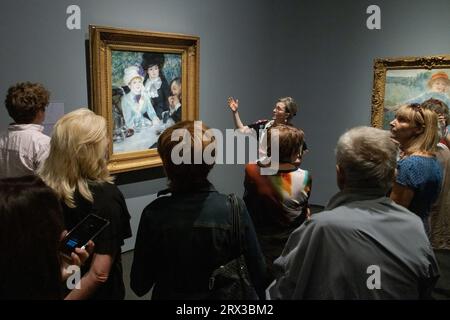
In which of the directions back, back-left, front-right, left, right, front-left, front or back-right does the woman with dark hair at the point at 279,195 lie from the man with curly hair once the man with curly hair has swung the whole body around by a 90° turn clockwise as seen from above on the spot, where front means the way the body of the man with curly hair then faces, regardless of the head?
front

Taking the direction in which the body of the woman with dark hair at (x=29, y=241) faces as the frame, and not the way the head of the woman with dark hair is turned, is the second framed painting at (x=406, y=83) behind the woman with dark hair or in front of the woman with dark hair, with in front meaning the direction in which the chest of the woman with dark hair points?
in front

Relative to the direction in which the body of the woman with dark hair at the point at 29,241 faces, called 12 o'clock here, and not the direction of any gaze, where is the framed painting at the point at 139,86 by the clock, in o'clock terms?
The framed painting is roughly at 11 o'clock from the woman with dark hair.

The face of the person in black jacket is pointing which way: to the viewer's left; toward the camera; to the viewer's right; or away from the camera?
away from the camera

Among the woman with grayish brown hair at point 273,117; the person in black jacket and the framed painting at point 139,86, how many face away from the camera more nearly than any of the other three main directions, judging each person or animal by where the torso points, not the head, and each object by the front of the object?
1

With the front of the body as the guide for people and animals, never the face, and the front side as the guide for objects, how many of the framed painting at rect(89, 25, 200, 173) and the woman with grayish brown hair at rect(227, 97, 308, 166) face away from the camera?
0

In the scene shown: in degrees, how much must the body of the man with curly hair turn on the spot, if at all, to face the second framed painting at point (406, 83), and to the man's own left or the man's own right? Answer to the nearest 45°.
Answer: approximately 45° to the man's own right

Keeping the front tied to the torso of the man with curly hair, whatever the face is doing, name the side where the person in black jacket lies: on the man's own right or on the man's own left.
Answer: on the man's own right

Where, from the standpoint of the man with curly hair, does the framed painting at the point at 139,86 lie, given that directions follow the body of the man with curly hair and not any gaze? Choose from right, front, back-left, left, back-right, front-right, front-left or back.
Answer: front

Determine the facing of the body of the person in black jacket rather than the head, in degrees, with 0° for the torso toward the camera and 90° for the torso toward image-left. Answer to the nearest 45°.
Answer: approximately 180°

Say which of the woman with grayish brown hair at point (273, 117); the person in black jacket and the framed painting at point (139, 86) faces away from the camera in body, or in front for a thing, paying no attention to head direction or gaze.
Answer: the person in black jacket

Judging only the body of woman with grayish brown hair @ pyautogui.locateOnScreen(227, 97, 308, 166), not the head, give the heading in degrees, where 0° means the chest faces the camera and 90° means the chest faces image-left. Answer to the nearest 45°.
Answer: approximately 45°

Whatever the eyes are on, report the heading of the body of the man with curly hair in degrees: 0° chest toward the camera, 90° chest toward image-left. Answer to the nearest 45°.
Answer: approximately 225°

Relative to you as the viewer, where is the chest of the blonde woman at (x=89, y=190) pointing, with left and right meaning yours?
facing away from the viewer and to the right of the viewer

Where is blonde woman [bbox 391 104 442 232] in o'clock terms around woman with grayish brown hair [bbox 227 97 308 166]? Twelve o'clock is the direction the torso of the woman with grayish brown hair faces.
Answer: The blonde woman is roughly at 10 o'clock from the woman with grayish brown hair.

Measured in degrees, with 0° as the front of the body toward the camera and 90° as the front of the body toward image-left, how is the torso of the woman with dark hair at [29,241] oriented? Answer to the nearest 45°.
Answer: approximately 225°

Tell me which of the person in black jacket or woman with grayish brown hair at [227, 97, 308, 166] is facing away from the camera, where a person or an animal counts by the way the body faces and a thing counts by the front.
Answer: the person in black jacket

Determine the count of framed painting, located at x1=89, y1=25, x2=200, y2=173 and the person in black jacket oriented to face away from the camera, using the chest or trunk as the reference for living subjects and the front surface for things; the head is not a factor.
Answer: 1

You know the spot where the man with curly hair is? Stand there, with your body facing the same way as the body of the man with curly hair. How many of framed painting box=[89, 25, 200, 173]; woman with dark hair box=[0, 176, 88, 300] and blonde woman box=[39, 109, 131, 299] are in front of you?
1

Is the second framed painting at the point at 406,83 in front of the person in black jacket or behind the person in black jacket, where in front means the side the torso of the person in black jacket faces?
in front

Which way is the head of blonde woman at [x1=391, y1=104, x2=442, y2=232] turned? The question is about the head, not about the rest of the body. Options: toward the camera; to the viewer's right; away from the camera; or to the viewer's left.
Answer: to the viewer's left
